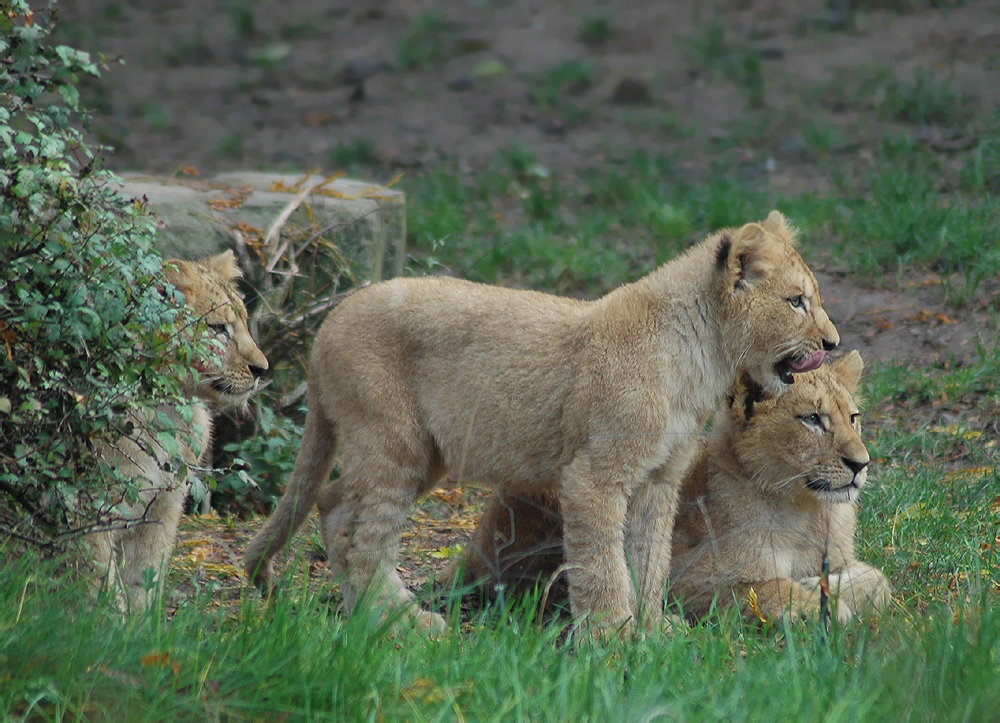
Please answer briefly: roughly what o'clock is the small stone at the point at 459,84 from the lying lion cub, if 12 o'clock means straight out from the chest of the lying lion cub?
The small stone is roughly at 7 o'clock from the lying lion cub.

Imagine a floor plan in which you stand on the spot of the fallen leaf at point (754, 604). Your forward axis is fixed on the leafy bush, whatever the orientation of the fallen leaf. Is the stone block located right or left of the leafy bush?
right

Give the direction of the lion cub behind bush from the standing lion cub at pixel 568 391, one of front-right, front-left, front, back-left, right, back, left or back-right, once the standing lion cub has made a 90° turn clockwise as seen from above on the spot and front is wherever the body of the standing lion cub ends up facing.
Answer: right

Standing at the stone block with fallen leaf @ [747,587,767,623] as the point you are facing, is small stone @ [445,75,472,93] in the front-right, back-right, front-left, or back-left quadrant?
back-left

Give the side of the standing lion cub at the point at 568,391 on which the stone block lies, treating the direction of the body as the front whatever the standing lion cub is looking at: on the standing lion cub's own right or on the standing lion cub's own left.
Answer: on the standing lion cub's own left

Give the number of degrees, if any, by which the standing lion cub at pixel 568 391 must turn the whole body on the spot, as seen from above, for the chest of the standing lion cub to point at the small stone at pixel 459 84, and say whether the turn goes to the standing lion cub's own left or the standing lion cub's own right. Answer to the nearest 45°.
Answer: approximately 90° to the standing lion cub's own left

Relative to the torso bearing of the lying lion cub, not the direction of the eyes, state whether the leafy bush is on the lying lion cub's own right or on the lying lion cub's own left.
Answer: on the lying lion cub's own right

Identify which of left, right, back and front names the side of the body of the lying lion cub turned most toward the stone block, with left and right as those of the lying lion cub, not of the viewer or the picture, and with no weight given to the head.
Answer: back

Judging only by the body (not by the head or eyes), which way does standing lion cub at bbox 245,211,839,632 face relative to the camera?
to the viewer's right

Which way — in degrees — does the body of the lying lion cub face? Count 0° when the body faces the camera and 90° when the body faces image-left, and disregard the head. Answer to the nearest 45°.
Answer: approximately 315°
